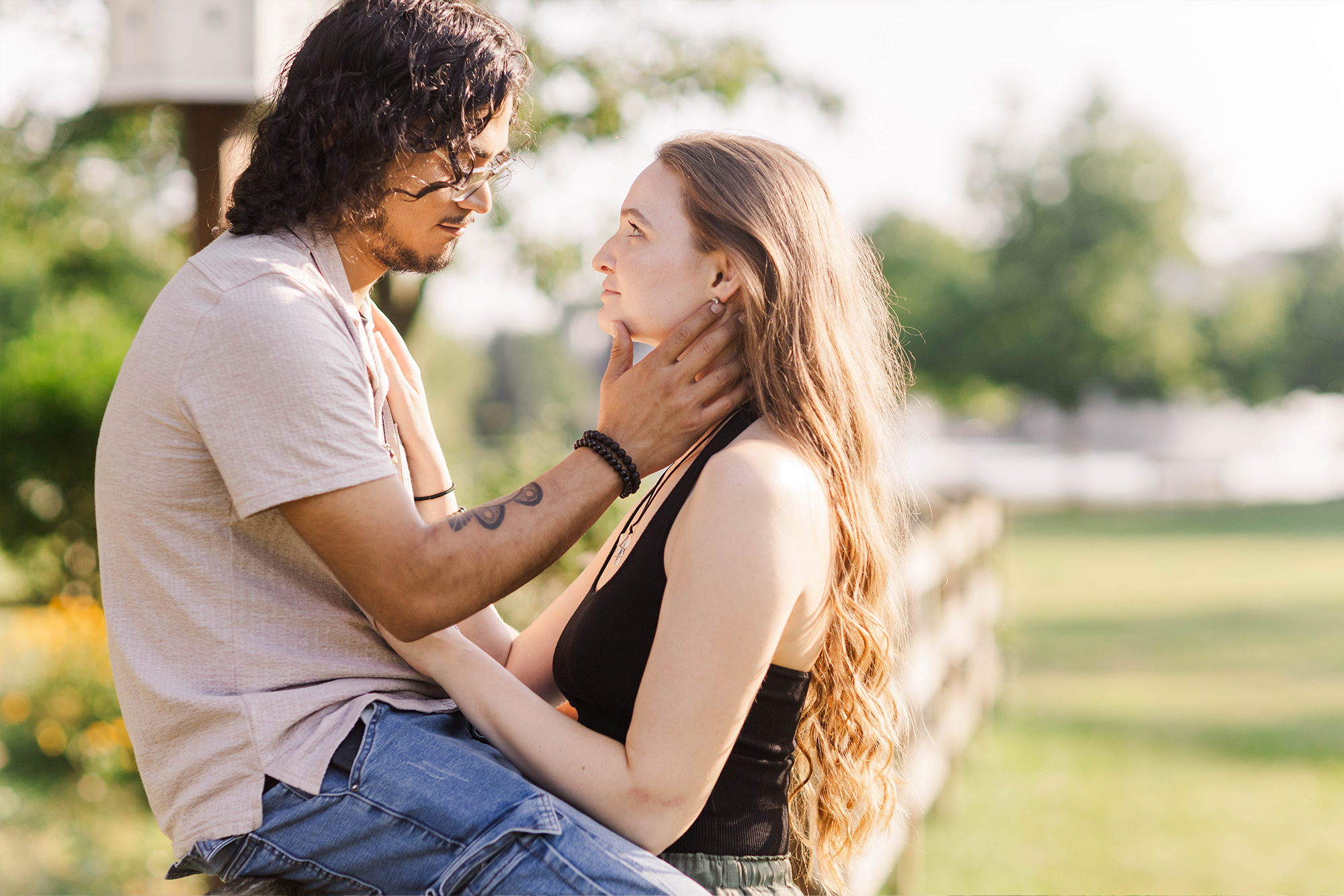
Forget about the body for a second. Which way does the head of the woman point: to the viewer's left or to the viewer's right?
to the viewer's left

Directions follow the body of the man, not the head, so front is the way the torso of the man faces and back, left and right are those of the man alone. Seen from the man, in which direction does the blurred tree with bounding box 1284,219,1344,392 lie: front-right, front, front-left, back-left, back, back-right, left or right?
front-left

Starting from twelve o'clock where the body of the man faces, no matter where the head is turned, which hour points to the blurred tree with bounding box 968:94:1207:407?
The blurred tree is roughly at 10 o'clock from the man.

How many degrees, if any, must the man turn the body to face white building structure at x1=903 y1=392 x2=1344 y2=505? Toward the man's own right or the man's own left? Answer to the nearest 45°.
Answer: approximately 45° to the man's own left

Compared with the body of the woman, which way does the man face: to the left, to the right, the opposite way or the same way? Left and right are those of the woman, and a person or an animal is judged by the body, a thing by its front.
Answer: the opposite way

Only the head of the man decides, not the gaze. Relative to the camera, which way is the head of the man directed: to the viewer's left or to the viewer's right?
to the viewer's right

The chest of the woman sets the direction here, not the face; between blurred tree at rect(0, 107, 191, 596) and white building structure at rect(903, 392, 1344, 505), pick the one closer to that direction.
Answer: the blurred tree

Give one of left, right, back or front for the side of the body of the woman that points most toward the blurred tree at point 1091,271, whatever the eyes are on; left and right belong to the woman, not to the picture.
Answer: right

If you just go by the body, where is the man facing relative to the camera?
to the viewer's right

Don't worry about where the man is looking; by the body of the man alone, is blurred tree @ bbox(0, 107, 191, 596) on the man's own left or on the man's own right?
on the man's own left

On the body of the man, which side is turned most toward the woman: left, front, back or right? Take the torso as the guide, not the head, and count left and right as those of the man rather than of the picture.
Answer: front

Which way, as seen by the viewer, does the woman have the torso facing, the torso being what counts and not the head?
to the viewer's left

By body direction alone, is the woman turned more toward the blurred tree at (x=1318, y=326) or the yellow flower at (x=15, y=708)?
the yellow flower

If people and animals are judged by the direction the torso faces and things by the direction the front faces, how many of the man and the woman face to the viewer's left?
1
